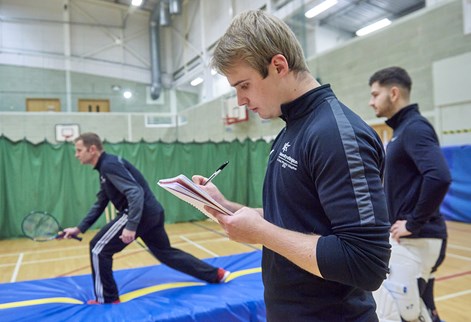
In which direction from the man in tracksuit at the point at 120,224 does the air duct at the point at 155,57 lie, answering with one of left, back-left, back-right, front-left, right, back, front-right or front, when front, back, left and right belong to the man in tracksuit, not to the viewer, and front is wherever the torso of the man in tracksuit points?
right

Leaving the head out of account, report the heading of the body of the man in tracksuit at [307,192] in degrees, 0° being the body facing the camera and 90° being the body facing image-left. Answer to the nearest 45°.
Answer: approximately 90°

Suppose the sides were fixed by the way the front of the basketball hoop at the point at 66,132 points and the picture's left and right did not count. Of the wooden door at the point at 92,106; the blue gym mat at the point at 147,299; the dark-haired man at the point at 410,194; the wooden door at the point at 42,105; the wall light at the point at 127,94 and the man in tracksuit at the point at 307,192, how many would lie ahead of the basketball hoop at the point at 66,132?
3

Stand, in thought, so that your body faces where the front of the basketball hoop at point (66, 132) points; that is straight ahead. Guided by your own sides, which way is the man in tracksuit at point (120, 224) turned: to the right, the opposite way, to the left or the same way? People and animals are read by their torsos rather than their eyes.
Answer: to the right

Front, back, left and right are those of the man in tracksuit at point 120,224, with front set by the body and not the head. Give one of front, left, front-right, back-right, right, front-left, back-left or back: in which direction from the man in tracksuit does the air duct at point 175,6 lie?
right

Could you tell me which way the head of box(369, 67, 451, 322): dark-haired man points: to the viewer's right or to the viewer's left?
to the viewer's left

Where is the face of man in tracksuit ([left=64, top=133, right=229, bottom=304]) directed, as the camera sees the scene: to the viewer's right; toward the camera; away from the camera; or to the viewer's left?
to the viewer's left

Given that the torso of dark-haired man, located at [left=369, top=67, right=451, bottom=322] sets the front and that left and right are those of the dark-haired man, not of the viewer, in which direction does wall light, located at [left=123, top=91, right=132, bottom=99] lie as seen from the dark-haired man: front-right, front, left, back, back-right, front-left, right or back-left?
front-right

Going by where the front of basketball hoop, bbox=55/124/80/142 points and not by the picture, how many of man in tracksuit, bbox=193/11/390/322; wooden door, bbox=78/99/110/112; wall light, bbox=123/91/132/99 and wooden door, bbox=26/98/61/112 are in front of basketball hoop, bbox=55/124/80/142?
1

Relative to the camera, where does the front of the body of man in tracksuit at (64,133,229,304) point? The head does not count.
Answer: to the viewer's left

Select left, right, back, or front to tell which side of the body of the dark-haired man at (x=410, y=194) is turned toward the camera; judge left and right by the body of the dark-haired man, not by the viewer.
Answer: left

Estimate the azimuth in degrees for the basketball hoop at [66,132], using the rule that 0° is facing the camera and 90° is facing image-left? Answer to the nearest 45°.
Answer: approximately 0°

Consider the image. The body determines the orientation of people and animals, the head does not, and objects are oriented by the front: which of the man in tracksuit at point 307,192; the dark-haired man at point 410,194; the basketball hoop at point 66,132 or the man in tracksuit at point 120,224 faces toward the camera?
the basketball hoop

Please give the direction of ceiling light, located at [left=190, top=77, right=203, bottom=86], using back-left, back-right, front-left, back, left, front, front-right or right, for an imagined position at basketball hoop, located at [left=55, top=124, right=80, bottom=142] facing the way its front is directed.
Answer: left
